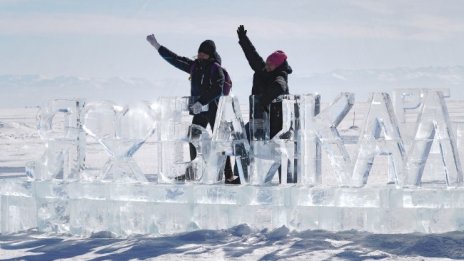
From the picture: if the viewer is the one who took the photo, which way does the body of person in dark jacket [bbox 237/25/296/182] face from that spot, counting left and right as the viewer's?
facing the viewer and to the left of the viewer

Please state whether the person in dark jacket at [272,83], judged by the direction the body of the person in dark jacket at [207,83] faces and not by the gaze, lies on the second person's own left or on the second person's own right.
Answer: on the second person's own left

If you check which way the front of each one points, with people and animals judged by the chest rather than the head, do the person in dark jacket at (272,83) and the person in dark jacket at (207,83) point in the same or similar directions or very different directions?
same or similar directions

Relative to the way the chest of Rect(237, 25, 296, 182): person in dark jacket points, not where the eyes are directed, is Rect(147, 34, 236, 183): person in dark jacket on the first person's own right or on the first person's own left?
on the first person's own right

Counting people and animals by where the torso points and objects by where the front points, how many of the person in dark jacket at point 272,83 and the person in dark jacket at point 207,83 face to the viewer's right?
0
